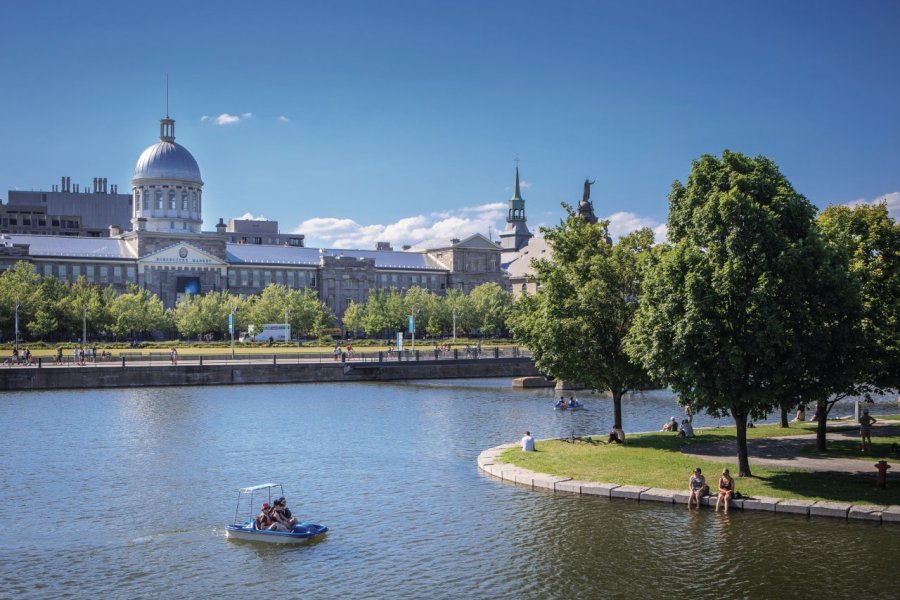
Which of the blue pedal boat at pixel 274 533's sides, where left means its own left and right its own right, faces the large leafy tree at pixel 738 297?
front

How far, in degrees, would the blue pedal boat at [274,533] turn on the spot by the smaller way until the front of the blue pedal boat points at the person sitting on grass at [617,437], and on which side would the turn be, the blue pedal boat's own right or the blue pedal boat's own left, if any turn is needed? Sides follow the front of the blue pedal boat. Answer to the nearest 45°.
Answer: approximately 45° to the blue pedal boat's own left

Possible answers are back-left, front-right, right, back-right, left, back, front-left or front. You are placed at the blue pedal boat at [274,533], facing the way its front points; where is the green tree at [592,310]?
front-left

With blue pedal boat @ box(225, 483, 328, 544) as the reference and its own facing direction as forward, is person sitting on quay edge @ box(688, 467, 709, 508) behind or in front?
in front

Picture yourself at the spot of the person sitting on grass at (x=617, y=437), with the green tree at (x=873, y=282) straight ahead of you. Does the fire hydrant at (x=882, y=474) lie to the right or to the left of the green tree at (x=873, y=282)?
right

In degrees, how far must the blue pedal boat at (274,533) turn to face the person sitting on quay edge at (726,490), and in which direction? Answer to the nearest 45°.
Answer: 0° — it already faces them

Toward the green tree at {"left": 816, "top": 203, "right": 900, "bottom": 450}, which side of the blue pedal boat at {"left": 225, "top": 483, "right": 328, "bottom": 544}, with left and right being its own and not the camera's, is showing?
front

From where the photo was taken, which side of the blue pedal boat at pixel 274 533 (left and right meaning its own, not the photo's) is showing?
right

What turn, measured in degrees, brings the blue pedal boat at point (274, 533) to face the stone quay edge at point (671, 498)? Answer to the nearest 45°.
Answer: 0° — it already faces it
